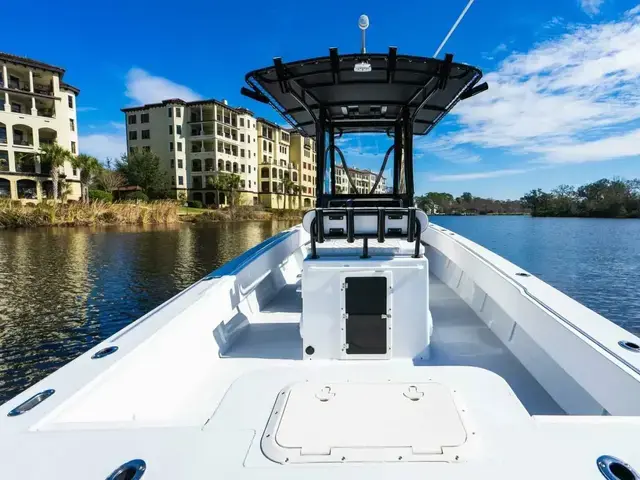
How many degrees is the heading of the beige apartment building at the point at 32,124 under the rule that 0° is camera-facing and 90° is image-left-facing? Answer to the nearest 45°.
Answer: approximately 315°

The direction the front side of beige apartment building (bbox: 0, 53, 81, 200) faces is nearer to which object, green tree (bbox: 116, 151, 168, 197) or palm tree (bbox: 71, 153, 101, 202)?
the palm tree

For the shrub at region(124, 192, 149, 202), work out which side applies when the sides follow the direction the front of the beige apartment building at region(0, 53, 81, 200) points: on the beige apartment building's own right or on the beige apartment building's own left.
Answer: on the beige apartment building's own left

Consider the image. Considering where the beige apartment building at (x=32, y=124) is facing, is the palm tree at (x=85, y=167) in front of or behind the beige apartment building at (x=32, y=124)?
in front

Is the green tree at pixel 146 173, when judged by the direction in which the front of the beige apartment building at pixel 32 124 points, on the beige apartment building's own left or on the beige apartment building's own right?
on the beige apartment building's own left
